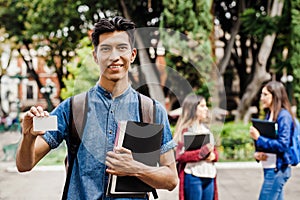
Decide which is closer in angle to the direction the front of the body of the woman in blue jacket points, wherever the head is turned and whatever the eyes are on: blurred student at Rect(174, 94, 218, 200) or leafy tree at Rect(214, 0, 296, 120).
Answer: the blurred student

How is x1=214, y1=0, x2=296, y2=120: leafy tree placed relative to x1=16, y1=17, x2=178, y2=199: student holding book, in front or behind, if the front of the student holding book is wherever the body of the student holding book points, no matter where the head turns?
behind

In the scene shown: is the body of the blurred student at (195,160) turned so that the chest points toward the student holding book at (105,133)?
no

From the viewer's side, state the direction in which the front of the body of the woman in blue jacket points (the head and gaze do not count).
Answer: to the viewer's left

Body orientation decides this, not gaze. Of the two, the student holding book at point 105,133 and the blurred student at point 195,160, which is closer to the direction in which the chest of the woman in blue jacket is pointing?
the blurred student

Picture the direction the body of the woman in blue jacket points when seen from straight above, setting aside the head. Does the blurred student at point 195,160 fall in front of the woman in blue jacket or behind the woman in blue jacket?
in front

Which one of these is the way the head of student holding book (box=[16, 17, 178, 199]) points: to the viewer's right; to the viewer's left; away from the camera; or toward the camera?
toward the camera

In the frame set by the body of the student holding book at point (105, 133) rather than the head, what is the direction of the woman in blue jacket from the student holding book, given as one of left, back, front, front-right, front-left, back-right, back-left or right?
back-left

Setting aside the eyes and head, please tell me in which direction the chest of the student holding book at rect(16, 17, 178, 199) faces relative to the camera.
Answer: toward the camera

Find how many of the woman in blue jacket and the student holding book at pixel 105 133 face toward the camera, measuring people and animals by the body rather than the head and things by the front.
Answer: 1

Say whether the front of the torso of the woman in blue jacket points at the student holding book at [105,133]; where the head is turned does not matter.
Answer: no

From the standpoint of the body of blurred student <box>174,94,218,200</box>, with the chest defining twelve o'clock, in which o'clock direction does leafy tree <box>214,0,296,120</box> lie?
The leafy tree is roughly at 8 o'clock from the blurred student.

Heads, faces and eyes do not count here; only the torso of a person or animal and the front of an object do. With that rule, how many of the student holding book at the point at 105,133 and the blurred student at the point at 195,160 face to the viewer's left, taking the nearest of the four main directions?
0
